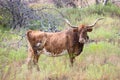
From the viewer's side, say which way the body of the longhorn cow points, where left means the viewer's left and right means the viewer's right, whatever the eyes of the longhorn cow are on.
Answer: facing to the right of the viewer
